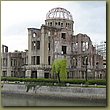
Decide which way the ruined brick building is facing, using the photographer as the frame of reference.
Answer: facing the viewer and to the left of the viewer
